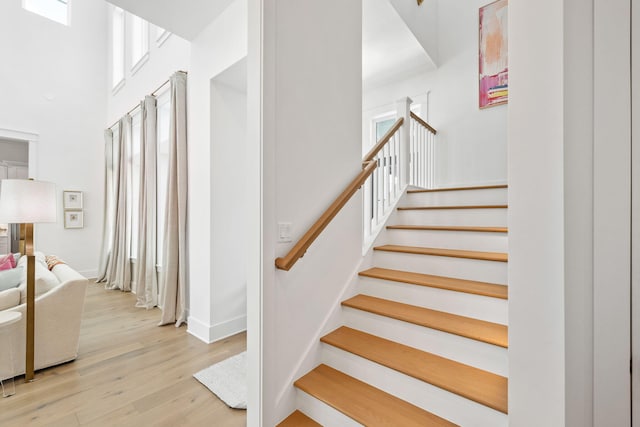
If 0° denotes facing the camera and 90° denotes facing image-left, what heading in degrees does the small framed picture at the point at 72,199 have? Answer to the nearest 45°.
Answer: approximately 0°

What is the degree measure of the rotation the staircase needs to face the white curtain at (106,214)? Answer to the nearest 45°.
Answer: approximately 90° to its right

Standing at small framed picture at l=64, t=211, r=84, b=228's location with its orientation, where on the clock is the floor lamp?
The floor lamp is roughly at 12 o'clock from the small framed picture.

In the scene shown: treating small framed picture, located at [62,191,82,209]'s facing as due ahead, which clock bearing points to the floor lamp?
The floor lamp is roughly at 12 o'clock from the small framed picture.

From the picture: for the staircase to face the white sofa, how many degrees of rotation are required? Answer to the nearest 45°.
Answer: approximately 45° to its right

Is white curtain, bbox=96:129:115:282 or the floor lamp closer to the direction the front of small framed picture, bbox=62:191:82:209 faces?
the floor lamp
